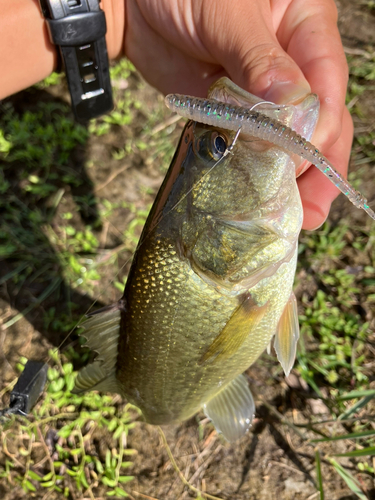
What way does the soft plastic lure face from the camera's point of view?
to the viewer's left
